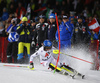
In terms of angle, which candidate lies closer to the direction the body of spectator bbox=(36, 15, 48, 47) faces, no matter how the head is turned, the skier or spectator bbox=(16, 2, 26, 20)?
the skier

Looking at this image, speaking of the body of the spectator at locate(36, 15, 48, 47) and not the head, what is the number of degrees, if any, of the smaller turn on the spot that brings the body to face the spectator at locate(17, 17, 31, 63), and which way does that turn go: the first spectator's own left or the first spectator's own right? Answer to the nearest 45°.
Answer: approximately 135° to the first spectator's own right

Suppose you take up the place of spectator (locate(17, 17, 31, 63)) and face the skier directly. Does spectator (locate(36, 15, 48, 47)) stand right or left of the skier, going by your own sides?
left

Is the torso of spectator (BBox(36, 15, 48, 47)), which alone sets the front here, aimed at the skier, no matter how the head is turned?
yes

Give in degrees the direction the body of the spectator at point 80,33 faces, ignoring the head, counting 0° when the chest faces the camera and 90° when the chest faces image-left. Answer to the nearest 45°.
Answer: approximately 0°

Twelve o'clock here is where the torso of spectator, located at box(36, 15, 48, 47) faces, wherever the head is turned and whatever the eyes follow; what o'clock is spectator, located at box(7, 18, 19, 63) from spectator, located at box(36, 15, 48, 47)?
spectator, located at box(7, 18, 19, 63) is roughly at 4 o'clock from spectator, located at box(36, 15, 48, 47).

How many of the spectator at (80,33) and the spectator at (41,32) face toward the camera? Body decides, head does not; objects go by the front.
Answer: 2
